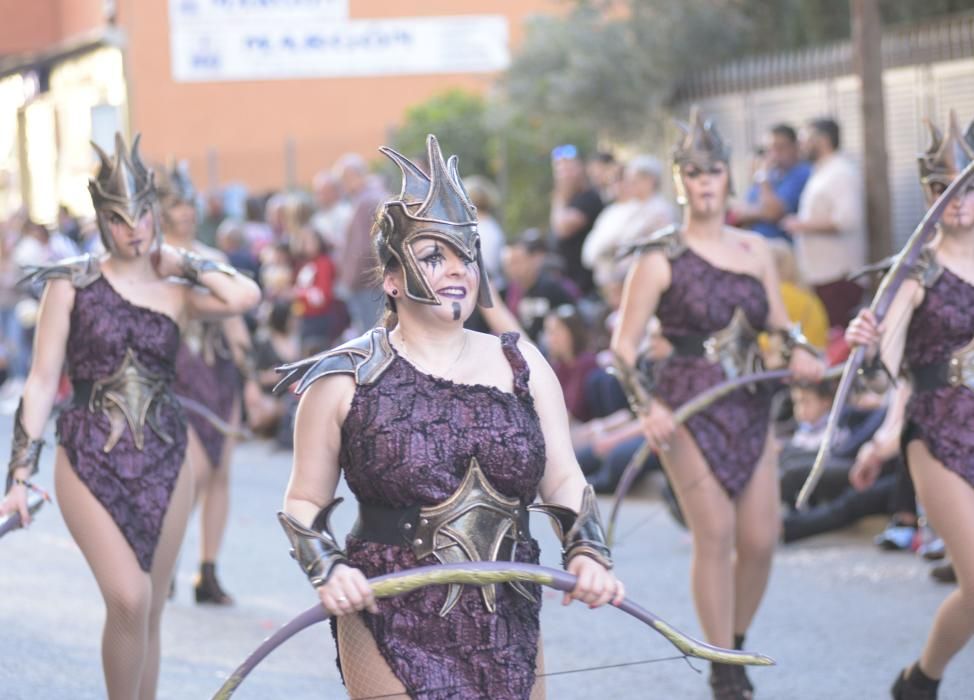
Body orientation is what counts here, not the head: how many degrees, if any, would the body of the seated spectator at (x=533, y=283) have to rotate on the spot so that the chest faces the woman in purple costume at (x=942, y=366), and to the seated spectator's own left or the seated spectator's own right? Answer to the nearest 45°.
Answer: approximately 45° to the seated spectator's own left

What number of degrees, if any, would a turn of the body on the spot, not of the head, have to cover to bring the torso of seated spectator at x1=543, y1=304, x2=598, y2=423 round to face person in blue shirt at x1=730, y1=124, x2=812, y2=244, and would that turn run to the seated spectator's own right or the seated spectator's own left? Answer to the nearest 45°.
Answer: approximately 180°

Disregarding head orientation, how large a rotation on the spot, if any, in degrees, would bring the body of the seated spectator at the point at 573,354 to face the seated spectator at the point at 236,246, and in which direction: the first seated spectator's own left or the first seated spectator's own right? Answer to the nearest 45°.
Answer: approximately 90° to the first seated spectator's own right

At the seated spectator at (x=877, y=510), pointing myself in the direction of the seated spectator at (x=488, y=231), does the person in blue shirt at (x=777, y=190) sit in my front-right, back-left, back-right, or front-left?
front-right

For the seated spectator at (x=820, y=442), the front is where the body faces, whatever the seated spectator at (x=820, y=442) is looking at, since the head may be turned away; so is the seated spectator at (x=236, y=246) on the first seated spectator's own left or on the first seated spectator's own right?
on the first seated spectator's own right

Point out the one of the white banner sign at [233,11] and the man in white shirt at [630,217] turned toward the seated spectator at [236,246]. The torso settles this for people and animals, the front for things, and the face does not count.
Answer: the white banner sign

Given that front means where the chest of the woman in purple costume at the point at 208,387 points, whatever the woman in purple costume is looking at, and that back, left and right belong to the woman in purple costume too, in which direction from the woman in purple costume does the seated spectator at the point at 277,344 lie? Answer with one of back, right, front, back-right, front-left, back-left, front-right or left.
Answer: back

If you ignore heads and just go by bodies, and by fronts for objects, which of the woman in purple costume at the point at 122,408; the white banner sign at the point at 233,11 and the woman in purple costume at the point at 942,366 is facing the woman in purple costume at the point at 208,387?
the white banner sign

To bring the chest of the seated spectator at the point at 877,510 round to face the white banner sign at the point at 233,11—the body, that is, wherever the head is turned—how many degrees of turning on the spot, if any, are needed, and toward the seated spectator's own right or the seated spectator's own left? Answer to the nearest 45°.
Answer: approximately 45° to the seated spectator's own right

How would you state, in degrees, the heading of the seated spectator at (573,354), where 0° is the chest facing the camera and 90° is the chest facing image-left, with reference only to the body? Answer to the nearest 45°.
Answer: approximately 45°

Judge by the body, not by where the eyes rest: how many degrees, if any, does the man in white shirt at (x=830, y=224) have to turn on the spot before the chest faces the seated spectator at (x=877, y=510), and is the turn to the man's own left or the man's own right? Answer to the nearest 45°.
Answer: approximately 90° to the man's own left

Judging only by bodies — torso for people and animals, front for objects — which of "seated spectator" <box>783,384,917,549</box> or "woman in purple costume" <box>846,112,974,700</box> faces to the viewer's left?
the seated spectator

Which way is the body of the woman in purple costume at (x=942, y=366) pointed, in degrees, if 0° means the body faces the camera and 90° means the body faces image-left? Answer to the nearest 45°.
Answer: approximately 0°

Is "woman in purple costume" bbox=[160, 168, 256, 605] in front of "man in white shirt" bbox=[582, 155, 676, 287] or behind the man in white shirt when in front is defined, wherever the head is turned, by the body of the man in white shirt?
in front

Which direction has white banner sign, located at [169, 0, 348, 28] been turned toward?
toward the camera

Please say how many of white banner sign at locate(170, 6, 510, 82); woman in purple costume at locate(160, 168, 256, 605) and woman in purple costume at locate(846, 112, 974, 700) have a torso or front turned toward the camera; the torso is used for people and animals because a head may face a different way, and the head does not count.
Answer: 3
